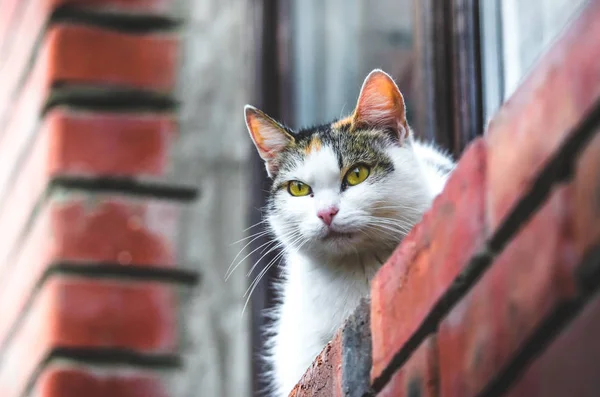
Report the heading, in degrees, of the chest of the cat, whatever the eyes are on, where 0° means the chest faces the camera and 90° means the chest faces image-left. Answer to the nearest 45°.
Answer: approximately 45°
